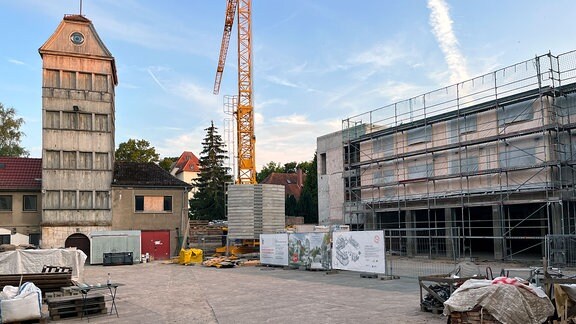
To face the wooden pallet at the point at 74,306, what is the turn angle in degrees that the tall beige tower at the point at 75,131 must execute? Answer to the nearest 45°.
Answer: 0° — it already faces it

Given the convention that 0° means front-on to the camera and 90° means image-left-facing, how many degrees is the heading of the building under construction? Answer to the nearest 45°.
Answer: approximately 45°

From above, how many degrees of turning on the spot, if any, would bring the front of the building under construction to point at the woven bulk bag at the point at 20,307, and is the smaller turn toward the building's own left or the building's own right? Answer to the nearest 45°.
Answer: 0° — it already faces it

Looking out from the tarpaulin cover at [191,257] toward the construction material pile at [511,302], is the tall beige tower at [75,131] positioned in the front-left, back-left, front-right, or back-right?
back-right

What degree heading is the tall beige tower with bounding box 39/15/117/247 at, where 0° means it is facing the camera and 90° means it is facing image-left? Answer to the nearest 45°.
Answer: approximately 0°

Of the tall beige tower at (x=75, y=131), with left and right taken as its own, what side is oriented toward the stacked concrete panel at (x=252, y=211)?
left

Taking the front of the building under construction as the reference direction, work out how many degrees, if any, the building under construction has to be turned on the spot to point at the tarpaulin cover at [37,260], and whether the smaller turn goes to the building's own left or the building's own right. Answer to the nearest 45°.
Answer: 0° — it already faces it

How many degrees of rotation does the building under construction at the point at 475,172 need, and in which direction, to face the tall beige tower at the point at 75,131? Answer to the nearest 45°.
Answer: approximately 45° to its right

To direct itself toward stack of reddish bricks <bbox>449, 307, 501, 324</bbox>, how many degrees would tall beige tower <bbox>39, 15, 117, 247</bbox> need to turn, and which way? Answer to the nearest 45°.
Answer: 0° — it already faces it

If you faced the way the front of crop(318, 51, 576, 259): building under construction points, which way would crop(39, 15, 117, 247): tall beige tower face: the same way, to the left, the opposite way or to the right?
to the left
